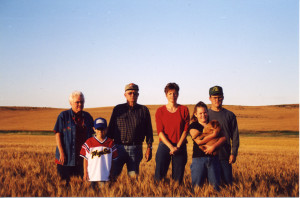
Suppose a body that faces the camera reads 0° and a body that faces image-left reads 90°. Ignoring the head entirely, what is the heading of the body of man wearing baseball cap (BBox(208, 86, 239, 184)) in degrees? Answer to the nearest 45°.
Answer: approximately 0°

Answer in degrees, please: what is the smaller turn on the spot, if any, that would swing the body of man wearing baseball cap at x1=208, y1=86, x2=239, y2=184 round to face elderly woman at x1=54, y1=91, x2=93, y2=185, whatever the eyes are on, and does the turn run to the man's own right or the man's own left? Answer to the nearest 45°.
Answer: approximately 90° to the man's own right

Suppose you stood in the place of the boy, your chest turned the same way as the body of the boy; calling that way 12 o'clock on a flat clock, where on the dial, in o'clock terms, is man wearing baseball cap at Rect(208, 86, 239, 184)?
The man wearing baseball cap is roughly at 9 o'clock from the boy.

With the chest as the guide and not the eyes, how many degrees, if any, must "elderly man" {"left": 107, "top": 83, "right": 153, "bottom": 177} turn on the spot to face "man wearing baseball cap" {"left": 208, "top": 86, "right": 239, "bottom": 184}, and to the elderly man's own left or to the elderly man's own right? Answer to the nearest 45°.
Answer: approximately 90° to the elderly man's own left

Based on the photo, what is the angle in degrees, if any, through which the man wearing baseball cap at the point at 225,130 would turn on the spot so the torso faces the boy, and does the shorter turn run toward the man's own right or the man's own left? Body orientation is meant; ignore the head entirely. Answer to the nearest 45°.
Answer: approximately 90° to the man's own right

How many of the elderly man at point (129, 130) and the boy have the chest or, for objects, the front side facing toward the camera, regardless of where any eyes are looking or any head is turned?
2

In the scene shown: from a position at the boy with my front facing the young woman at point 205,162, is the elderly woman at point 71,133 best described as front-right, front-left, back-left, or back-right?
back-left

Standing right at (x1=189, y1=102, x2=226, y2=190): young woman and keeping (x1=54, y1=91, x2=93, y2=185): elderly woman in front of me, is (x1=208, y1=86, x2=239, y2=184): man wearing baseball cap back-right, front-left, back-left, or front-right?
back-right

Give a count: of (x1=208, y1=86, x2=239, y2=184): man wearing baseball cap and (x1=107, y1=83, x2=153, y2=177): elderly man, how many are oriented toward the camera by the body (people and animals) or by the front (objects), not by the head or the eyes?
2
